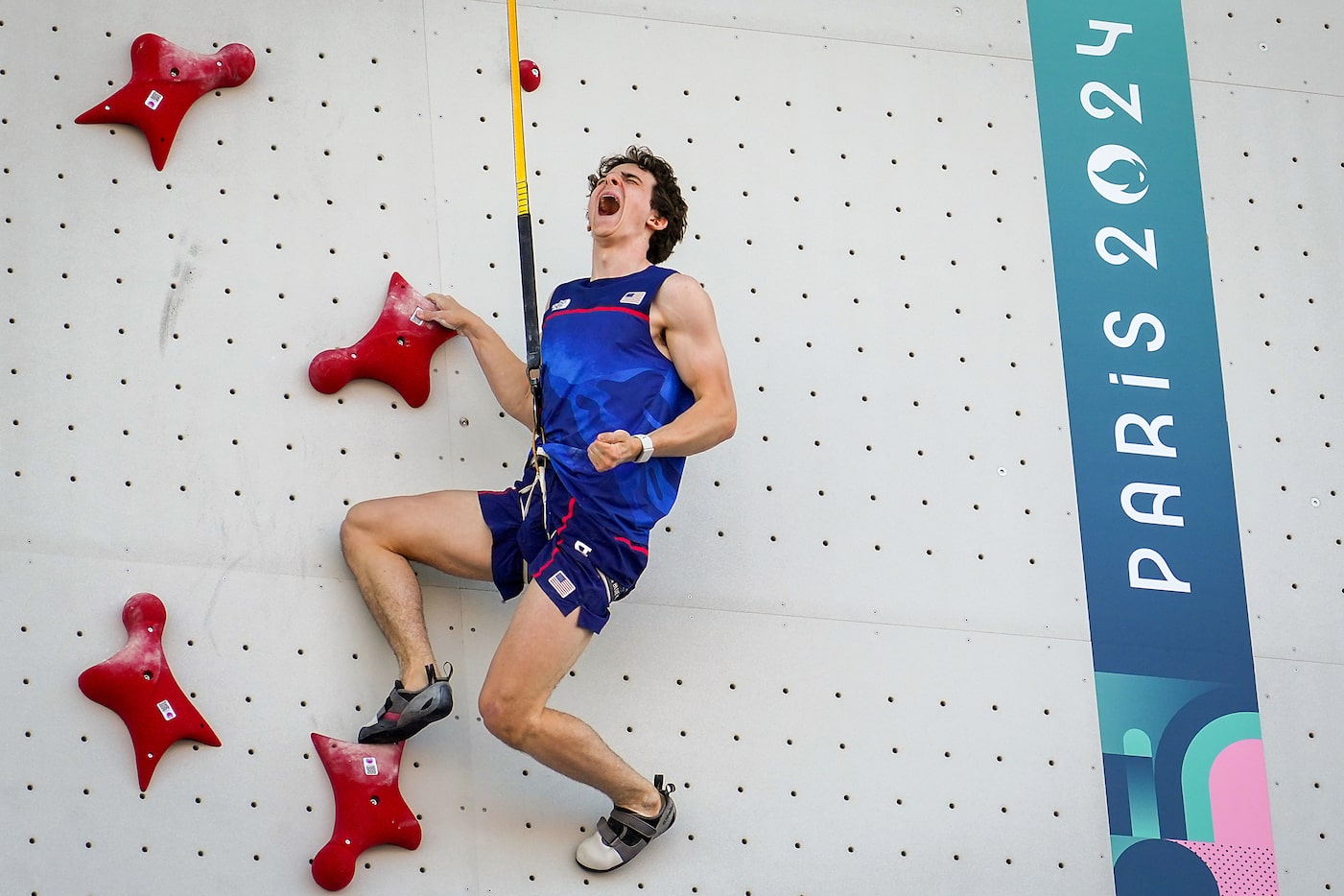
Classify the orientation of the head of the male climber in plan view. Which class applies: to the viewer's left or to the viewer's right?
to the viewer's left

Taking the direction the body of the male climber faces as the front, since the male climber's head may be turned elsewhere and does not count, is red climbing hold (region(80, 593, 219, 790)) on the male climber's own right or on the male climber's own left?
on the male climber's own right

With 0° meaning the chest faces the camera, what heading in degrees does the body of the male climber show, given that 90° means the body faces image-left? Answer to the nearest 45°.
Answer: approximately 45°
